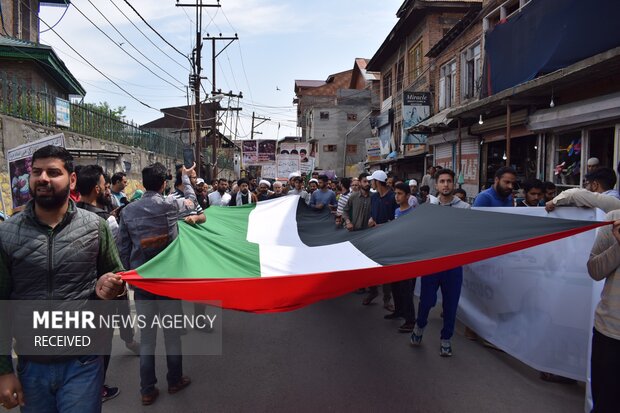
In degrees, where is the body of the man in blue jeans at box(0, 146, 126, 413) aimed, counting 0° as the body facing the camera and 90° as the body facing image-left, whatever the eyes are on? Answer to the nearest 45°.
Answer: approximately 0°

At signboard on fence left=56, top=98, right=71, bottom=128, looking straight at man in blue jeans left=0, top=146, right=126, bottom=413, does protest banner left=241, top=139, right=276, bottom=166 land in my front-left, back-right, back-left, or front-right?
back-left

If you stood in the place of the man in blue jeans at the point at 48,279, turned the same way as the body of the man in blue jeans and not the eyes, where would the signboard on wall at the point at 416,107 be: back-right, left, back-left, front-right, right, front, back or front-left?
back-left

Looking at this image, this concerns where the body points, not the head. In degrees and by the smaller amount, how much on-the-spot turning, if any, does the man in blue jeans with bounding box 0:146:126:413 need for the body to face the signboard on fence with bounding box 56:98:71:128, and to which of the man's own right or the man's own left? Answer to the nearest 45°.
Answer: approximately 180°

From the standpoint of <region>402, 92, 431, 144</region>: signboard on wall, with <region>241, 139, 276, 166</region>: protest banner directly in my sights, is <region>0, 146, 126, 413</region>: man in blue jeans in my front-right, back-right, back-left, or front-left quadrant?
back-left

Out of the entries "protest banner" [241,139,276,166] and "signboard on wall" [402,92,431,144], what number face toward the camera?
2

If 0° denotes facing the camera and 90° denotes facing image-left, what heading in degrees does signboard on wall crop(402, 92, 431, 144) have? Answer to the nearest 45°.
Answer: approximately 0°

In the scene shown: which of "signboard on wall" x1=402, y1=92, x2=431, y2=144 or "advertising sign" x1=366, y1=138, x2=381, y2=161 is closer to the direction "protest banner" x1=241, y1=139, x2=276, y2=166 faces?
the signboard on wall
